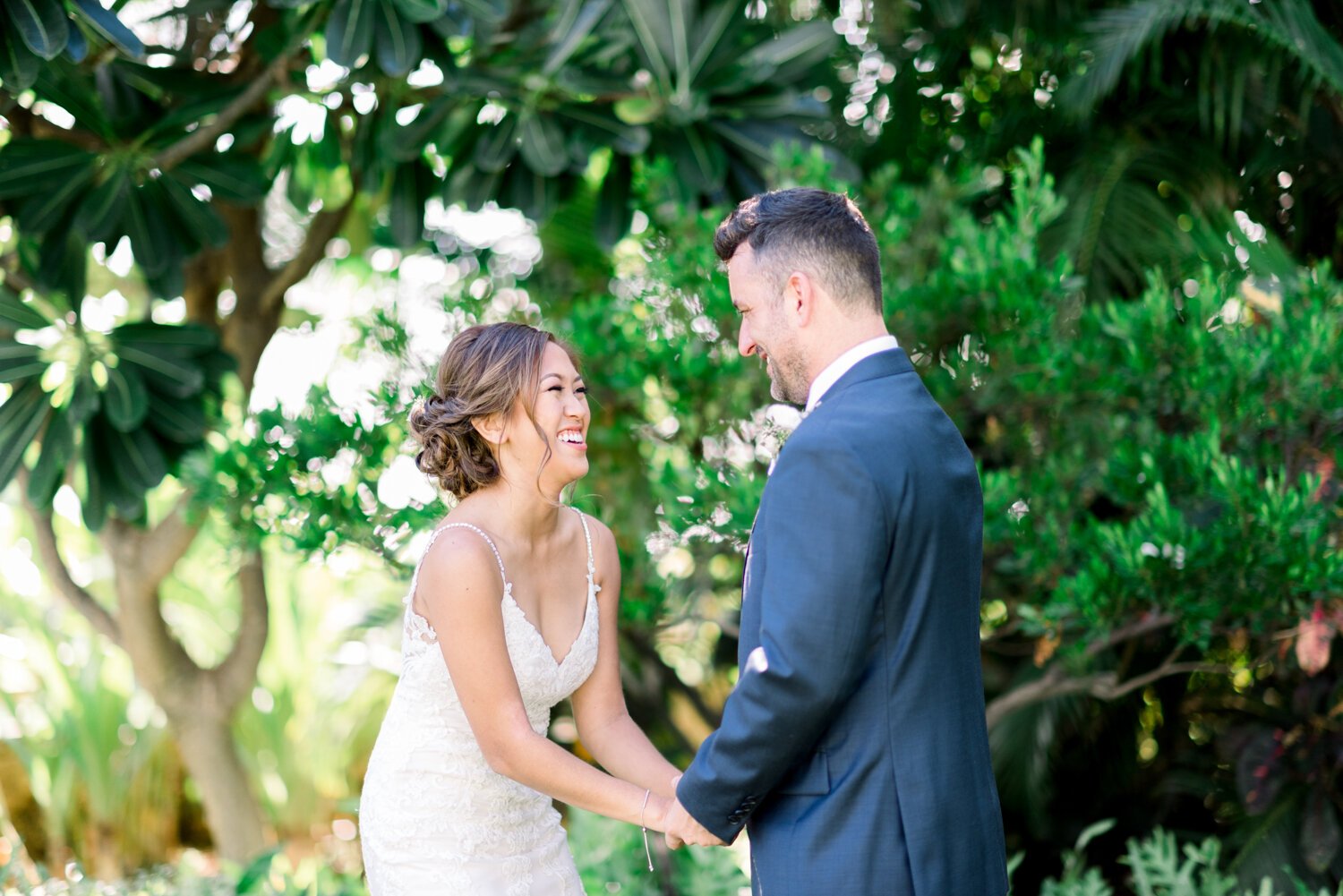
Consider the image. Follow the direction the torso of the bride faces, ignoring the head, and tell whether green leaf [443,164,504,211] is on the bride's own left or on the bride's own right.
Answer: on the bride's own left

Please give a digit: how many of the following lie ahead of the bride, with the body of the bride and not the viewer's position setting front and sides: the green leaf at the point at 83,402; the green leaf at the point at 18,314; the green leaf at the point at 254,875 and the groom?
1

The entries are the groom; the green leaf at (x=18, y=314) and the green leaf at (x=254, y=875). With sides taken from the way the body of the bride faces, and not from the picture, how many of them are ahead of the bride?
1

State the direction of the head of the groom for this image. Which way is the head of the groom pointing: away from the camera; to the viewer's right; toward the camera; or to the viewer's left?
to the viewer's left

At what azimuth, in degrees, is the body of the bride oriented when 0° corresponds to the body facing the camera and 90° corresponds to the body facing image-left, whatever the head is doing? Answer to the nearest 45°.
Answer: approximately 315°

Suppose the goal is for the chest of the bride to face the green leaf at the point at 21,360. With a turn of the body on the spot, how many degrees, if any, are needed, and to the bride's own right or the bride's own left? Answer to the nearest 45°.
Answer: approximately 180°

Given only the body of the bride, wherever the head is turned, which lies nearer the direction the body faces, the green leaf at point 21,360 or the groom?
the groom

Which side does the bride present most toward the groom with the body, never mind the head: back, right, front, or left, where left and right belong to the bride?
front

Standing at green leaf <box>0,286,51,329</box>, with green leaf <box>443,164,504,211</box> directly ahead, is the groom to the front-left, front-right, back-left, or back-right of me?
front-right

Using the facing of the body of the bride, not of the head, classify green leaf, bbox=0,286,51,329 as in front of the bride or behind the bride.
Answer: behind

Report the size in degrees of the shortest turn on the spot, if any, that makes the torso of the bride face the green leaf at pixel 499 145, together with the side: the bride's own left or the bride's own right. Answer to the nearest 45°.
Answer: approximately 135° to the bride's own left
